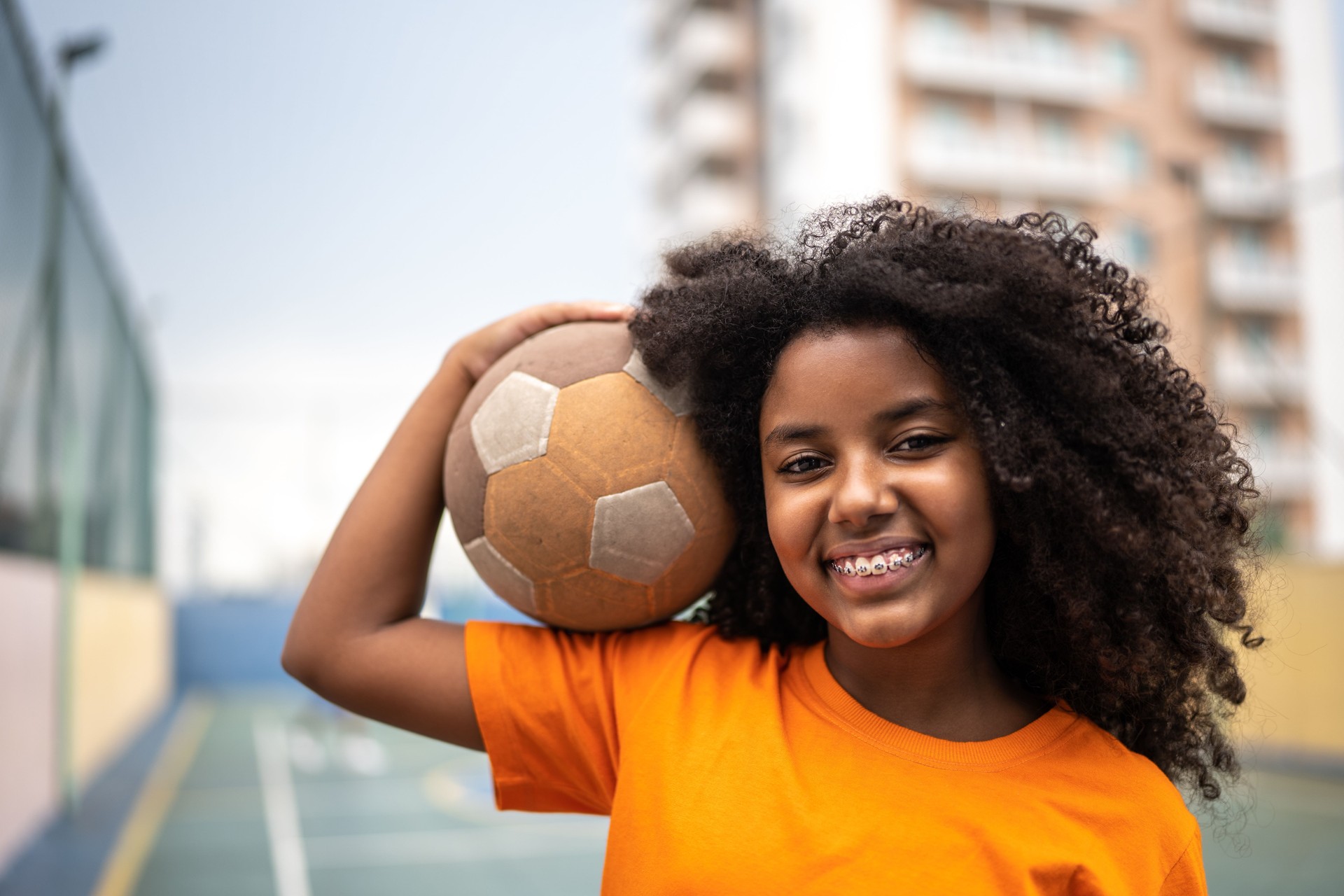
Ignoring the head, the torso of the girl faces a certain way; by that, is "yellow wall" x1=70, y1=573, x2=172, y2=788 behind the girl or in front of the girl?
behind

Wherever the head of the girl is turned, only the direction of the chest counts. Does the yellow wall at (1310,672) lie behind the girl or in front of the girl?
behind

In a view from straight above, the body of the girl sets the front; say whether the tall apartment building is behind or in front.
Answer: behind

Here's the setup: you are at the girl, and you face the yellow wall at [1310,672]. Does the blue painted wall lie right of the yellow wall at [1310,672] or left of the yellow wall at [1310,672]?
left

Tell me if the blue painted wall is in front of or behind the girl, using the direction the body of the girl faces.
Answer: behind

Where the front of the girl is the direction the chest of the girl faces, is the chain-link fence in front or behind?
behind

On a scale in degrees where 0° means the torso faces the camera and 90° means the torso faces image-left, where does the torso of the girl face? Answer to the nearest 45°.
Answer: approximately 0°
